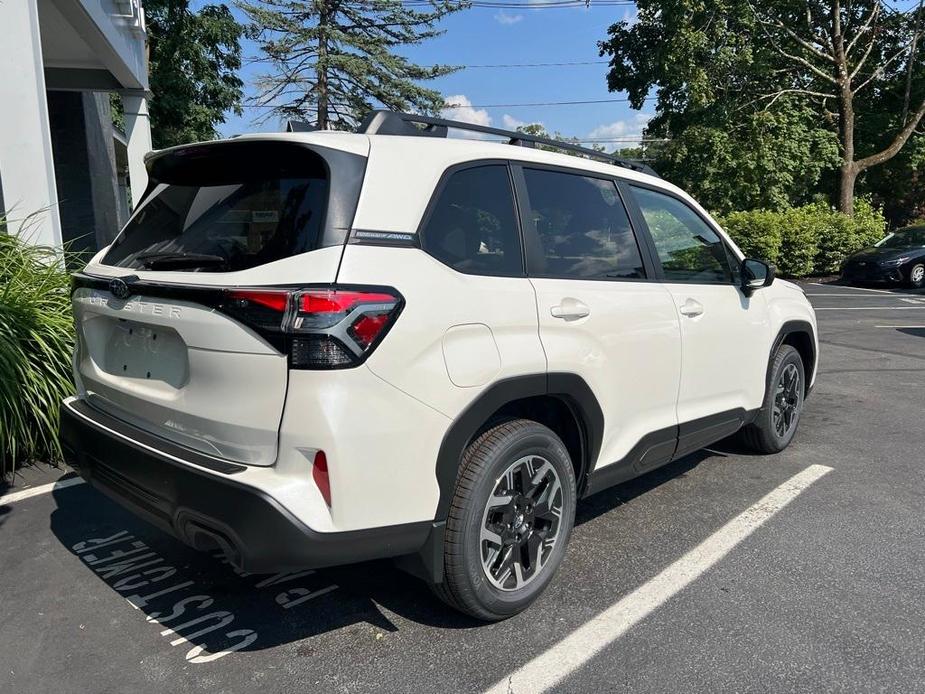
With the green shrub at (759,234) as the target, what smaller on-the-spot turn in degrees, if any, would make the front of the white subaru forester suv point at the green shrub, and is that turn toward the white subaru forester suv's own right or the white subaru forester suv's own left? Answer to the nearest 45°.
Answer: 0° — it already faces it

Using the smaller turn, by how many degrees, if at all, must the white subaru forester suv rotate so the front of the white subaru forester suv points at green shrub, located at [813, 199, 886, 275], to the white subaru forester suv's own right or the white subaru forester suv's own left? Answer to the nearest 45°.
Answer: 0° — it already faces it

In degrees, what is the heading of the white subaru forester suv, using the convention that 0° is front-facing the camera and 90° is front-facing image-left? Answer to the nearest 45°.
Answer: approximately 225°

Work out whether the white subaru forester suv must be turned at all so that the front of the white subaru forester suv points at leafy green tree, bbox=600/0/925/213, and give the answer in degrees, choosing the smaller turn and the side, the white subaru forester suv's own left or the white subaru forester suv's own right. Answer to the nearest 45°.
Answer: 0° — it already faces it

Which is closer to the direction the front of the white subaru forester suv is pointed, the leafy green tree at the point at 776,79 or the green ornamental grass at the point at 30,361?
the leafy green tree

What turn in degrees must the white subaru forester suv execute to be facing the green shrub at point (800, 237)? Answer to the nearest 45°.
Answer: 0° — it already faces it

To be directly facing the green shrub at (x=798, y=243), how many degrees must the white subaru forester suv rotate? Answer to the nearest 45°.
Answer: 0° — it already faces it

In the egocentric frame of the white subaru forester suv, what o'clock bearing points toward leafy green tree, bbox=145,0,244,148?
The leafy green tree is roughly at 10 o'clock from the white subaru forester suv.

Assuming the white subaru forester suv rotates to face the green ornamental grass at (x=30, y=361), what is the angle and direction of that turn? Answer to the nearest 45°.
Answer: approximately 90° to its left
